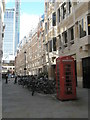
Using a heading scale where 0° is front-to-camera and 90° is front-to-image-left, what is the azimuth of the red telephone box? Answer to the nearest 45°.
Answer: approximately 0°

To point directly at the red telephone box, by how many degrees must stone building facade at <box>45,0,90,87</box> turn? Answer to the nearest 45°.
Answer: approximately 45° to its left

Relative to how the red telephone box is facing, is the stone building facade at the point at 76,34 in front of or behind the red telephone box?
behind

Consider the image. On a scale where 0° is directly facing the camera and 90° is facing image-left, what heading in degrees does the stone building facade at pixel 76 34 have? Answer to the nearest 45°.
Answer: approximately 45°
